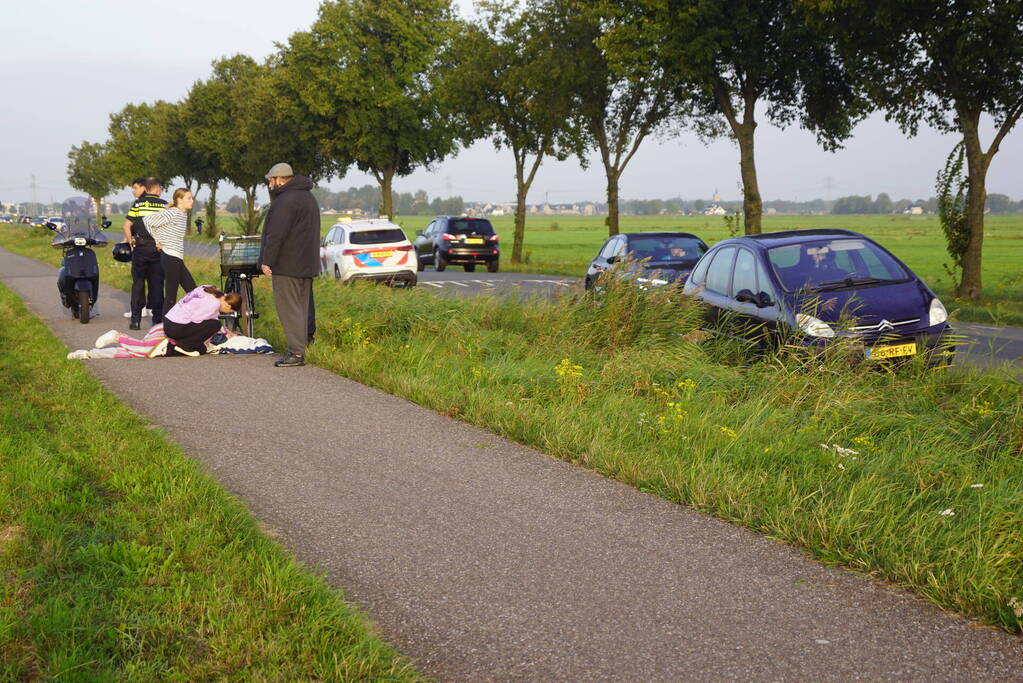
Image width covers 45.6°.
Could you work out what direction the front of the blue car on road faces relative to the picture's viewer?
facing the viewer and to the right of the viewer

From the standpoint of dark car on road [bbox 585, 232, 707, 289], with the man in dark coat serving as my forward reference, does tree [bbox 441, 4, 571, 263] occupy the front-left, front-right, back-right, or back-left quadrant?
back-right

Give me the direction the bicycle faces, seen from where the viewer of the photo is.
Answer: facing the viewer

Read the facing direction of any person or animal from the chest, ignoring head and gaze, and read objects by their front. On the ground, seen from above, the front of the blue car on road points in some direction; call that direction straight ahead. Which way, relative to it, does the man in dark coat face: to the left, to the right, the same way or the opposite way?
to the right

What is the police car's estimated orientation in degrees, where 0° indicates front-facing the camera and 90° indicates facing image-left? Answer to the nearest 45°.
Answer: approximately 135°

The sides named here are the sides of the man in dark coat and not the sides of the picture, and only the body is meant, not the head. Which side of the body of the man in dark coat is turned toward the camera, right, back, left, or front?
left

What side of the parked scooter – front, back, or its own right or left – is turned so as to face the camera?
front

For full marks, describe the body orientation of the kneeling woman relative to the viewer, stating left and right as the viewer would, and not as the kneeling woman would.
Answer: facing to the right of the viewer

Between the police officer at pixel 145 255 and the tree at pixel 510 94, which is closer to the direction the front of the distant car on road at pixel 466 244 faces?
the tree

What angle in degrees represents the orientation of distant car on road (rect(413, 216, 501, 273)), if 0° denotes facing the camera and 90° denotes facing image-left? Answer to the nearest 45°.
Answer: approximately 135°

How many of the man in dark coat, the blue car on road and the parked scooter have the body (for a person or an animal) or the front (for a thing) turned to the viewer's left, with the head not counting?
1
